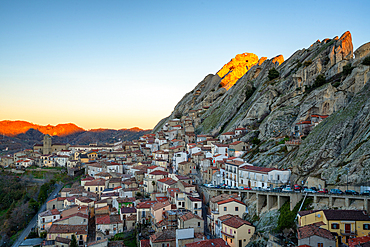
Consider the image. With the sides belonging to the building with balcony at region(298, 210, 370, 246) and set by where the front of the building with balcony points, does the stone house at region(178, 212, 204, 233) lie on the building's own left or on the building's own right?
on the building's own right

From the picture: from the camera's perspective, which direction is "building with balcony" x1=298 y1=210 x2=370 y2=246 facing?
toward the camera

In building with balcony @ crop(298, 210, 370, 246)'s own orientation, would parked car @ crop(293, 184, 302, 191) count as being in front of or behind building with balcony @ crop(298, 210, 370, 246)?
behind

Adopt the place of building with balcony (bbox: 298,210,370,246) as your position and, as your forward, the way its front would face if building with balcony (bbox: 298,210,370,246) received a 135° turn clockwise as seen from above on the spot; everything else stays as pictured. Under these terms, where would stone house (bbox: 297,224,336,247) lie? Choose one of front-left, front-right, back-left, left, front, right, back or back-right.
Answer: left

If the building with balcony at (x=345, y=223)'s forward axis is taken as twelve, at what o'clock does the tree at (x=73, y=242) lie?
The tree is roughly at 3 o'clock from the building with balcony.

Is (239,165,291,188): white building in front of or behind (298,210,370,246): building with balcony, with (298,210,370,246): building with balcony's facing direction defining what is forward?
behind

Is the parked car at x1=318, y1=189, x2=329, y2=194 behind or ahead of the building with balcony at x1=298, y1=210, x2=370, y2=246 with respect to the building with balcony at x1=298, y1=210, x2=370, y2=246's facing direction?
behind

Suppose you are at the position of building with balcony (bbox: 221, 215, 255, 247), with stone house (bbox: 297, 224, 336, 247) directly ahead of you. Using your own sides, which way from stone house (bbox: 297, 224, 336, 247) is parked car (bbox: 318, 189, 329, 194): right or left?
left

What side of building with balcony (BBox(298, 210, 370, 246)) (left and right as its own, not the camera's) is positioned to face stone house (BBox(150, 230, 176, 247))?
right

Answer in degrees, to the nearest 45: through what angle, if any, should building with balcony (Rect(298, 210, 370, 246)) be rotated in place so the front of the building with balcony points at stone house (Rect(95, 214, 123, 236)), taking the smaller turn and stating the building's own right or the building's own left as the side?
approximately 90° to the building's own right

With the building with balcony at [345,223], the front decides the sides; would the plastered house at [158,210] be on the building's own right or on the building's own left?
on the building's own right
